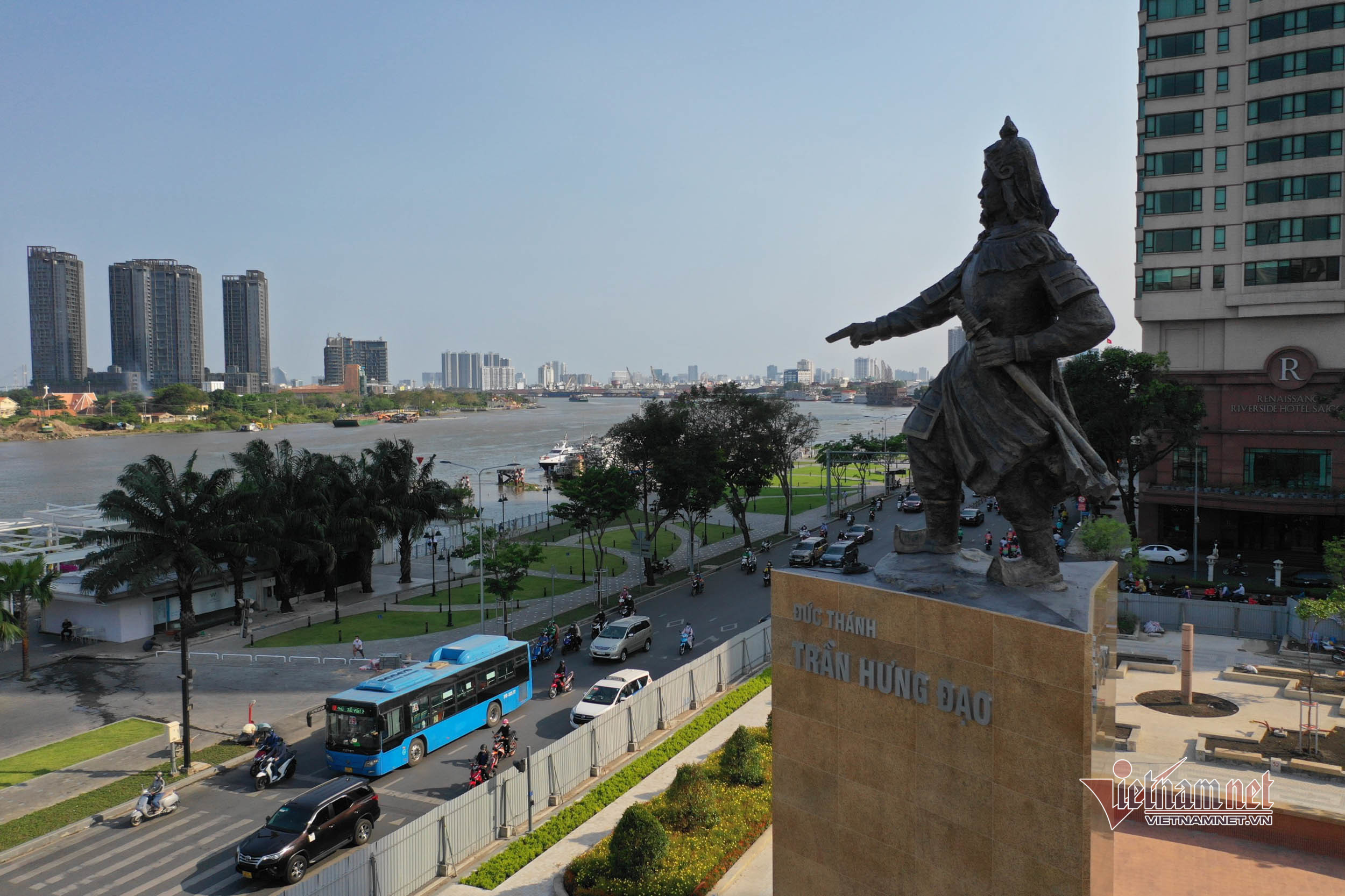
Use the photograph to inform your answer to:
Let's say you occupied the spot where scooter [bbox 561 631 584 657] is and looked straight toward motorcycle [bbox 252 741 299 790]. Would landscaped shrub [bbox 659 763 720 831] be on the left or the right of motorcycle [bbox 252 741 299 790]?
left

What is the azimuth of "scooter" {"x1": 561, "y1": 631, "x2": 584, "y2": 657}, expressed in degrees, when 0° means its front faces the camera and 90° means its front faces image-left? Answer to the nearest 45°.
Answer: approximately 45°

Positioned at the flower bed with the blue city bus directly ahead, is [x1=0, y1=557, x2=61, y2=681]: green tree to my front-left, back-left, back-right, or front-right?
front-left

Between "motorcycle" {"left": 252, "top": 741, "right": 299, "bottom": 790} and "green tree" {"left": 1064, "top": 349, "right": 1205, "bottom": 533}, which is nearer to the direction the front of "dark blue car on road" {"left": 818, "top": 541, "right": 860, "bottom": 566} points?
the motorcycle

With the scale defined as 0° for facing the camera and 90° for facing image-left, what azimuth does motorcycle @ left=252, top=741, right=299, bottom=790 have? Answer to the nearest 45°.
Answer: approximately 45°

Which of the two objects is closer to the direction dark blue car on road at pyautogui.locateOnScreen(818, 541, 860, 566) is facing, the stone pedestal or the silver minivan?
the silver minivan

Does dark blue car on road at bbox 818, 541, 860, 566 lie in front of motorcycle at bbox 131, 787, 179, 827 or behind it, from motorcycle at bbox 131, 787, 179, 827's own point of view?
behind

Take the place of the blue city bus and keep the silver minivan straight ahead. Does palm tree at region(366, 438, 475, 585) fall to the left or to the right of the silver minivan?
left

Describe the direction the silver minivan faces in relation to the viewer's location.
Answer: facing the viewer and to the left of the viewer

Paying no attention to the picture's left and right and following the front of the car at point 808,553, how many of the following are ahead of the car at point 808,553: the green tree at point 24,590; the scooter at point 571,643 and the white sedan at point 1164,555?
2

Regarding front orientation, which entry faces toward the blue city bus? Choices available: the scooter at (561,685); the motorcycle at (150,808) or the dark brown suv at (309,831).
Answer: the scooter

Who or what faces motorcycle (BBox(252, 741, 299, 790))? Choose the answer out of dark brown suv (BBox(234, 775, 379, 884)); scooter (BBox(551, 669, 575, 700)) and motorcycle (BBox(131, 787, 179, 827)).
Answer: the scooter

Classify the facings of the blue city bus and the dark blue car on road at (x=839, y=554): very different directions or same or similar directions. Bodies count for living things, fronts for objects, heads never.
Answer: same or similar directions

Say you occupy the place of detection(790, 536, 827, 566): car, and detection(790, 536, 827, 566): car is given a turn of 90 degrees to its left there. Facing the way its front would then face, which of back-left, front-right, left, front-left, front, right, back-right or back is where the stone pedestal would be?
front-right

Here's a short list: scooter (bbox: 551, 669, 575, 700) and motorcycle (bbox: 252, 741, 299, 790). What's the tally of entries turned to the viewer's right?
0

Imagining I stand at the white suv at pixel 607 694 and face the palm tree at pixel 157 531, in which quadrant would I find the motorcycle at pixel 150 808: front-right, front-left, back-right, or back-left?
front-left

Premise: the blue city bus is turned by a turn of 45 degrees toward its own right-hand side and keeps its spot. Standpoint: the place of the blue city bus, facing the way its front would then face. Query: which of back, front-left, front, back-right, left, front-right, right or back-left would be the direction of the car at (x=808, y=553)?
back-right

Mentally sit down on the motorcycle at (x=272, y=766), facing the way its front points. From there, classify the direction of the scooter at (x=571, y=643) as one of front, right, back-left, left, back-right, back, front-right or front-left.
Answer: back

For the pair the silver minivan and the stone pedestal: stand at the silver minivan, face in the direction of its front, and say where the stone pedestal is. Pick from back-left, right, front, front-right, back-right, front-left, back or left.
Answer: front-left
